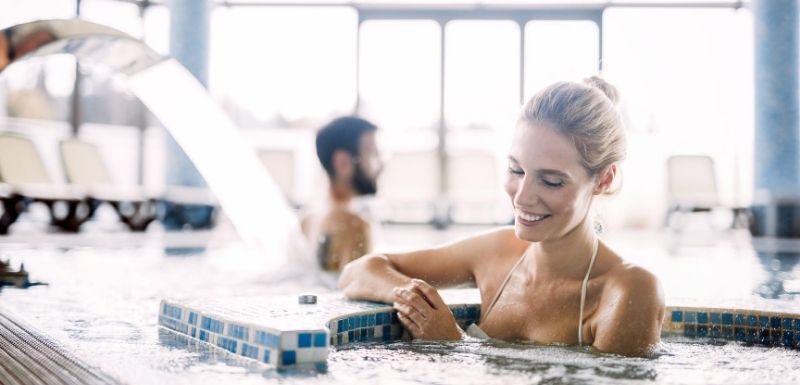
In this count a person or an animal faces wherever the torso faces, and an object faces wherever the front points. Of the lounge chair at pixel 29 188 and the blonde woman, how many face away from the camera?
0

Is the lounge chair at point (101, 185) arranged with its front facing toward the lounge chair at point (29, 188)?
no

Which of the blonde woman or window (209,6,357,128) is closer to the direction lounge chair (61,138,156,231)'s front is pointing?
the blonde woman

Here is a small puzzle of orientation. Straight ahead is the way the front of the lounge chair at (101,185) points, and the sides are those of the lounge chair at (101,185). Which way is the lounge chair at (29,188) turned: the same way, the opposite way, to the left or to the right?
the same way

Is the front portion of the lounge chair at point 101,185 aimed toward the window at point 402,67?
no

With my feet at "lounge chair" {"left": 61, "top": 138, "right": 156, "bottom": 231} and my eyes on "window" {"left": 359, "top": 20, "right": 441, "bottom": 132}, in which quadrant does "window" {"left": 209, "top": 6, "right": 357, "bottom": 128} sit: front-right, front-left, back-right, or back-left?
front-left

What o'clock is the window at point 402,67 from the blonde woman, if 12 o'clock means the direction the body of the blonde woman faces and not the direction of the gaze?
The window is roughly at 4 o'clock from the blonde woman.

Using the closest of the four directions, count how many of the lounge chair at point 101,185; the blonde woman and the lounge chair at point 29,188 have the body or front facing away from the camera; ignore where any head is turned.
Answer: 0

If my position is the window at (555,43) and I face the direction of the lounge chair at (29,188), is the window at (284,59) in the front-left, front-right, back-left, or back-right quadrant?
front-right

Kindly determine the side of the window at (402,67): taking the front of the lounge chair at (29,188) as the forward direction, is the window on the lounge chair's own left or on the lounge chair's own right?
on the lounge chair's own left

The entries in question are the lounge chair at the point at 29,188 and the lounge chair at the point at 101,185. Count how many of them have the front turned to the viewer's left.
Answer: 0

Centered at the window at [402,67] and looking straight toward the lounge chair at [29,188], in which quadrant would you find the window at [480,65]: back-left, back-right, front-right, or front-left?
back-left

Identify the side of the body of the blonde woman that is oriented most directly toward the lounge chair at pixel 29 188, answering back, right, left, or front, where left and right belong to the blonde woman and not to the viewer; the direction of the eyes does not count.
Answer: right

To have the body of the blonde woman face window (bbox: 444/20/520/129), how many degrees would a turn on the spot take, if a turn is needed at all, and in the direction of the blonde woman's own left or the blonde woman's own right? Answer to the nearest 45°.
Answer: approximately 135° to the blonde woman's own right

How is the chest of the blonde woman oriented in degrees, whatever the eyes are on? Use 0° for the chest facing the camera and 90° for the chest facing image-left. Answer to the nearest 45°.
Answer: approximately 45°

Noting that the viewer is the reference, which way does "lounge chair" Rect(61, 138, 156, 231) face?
facing the viewer and to the right of the viewer

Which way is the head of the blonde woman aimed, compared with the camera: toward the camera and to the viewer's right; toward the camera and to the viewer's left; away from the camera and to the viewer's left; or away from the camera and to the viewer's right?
toward the camera and to the viewer's left

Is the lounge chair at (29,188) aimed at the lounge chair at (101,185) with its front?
no
